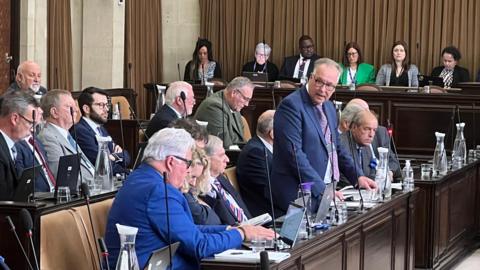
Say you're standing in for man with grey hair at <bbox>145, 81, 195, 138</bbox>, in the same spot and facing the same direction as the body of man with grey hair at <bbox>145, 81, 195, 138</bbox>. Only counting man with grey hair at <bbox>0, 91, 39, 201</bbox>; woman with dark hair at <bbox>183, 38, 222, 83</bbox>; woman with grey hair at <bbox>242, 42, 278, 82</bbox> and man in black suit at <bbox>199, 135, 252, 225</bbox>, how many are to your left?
2

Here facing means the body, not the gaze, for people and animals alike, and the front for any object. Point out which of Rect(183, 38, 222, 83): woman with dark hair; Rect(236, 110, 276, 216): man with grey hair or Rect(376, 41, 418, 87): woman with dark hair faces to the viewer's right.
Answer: the man with grey hair

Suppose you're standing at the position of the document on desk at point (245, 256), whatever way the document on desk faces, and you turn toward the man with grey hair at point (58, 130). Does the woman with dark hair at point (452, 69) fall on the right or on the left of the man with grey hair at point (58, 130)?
right

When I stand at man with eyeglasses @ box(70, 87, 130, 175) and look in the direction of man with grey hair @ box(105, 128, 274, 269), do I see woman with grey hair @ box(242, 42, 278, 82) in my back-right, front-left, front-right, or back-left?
back-left

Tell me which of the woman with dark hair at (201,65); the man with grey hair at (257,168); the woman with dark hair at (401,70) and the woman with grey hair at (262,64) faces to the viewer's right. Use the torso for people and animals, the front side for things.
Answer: the man with grey hair at (257,168)

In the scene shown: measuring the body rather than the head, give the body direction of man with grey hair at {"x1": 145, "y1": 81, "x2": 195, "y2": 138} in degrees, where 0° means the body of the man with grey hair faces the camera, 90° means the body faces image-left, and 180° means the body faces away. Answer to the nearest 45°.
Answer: approximately 270°

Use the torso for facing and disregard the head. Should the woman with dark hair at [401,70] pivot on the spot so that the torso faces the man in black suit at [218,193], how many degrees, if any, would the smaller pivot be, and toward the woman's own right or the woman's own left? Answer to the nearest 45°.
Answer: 0° — they already face them

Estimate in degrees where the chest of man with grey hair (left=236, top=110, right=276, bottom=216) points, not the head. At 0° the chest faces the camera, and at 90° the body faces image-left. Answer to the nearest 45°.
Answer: approximately 270°

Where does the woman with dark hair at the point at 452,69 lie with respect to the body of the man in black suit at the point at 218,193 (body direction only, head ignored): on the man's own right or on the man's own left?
on the man's own left
